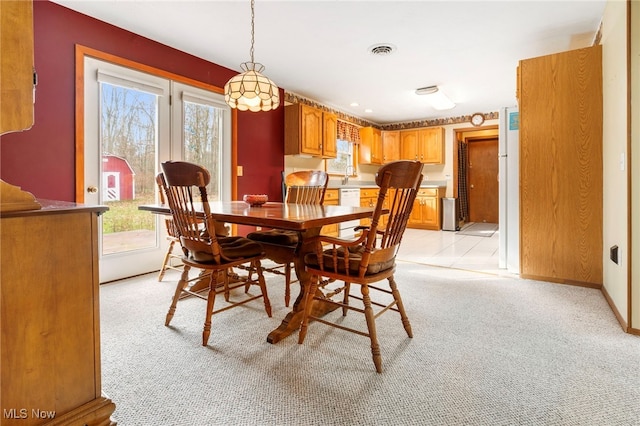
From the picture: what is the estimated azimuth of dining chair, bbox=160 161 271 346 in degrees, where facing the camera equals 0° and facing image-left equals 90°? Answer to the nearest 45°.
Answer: approximately 225°

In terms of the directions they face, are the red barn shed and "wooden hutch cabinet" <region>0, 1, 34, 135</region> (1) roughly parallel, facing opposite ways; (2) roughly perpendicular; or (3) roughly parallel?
roughly perpendicular

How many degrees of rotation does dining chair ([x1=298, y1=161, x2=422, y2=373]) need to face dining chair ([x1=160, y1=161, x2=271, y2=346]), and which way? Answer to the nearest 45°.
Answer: approximately 45° to its left

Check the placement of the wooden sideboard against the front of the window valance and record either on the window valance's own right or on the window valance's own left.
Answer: on the window valance's own right

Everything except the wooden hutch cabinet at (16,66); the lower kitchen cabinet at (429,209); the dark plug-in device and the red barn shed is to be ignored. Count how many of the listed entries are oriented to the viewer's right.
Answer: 1

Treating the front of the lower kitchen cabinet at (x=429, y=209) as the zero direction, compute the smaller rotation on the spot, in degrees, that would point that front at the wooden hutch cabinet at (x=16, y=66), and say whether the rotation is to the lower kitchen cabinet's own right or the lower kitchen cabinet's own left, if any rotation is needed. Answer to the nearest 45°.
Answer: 0° — it already faces it

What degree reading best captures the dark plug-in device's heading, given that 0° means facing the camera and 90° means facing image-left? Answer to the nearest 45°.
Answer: approximately 45°

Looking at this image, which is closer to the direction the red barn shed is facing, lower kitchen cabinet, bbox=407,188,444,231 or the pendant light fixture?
the pendant light fixture

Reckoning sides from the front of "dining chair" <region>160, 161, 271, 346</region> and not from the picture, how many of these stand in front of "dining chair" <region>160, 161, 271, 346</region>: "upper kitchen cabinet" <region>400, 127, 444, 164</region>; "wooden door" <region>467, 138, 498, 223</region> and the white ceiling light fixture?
3

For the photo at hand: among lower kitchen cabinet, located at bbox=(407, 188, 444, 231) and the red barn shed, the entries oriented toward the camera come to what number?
2
